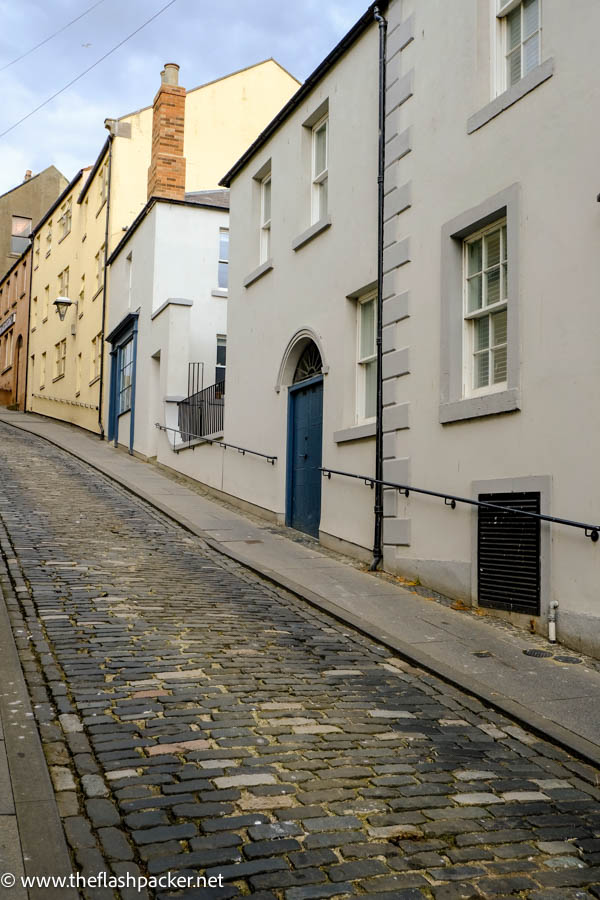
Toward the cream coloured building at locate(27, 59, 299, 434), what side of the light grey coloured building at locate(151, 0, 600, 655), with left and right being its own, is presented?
right

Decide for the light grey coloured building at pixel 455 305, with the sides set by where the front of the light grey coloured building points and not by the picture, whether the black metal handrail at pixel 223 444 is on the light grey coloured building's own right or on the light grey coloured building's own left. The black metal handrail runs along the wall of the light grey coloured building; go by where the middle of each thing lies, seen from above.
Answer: on the light grey coloured building's own right

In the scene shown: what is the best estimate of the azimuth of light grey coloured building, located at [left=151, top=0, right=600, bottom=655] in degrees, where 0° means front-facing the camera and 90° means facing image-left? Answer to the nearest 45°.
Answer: approximately 45°
